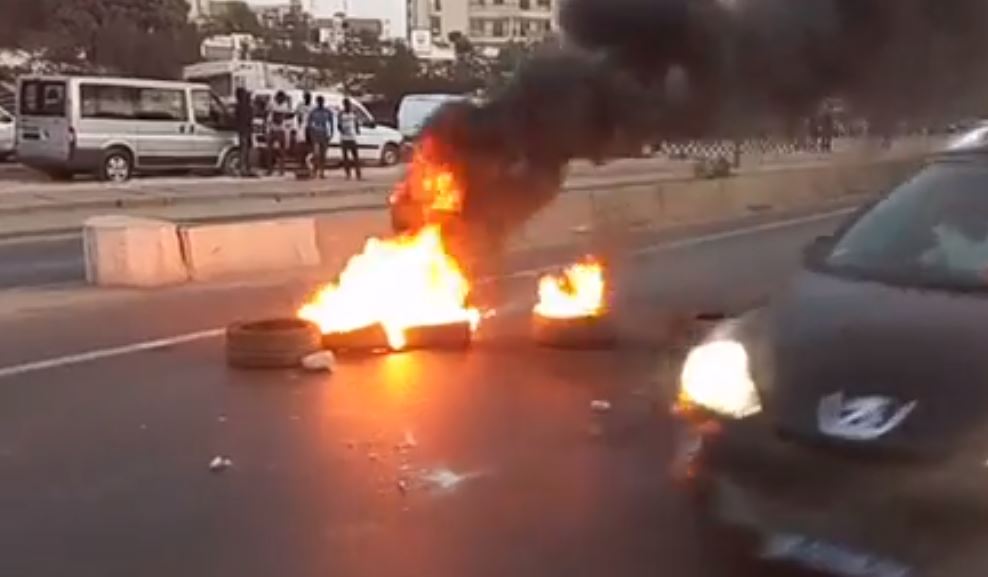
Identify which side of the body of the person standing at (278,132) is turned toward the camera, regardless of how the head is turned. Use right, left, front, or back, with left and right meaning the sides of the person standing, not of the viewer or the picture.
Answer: front

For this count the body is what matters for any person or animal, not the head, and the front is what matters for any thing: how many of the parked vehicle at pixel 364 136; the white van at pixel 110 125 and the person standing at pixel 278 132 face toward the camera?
1

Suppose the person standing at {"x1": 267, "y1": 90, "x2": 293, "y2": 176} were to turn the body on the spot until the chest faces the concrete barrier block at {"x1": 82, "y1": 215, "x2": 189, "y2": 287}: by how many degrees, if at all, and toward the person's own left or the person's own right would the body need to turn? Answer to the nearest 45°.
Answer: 0° — they already face it

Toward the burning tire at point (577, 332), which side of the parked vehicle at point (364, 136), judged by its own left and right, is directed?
right

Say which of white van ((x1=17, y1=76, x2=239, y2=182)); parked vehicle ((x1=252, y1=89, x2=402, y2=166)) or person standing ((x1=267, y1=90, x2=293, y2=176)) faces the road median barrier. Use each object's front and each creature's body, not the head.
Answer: the person standing

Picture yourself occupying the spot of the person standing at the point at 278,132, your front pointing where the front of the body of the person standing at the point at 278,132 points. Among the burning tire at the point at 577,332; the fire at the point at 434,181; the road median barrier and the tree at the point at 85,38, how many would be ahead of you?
3

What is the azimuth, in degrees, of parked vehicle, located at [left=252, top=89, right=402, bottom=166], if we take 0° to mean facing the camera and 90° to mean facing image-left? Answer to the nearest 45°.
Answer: approximately 270°

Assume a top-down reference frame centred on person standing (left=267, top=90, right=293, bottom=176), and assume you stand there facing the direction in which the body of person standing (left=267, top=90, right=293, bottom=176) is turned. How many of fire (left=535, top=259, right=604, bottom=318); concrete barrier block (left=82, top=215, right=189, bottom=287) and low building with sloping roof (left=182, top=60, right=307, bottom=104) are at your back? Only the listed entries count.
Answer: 1

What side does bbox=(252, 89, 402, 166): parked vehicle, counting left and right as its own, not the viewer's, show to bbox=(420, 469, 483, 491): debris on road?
right

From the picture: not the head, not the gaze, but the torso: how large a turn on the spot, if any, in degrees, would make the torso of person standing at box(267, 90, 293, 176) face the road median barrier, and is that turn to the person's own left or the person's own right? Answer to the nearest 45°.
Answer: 0° — they already face it

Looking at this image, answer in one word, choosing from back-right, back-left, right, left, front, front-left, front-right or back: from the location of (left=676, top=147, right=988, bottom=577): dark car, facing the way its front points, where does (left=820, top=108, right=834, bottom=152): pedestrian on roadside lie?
back-right

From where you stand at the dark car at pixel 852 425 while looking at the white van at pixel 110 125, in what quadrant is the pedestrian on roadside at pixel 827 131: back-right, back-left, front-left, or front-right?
front-right

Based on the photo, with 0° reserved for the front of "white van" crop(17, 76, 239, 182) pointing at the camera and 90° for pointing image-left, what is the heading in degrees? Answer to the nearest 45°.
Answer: approximately 225°

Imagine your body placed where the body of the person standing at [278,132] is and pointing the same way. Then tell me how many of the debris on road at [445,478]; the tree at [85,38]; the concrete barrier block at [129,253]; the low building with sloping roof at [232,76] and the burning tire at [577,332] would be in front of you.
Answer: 3

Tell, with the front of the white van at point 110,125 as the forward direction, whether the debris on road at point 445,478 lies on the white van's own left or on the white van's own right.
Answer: on the white van's own right

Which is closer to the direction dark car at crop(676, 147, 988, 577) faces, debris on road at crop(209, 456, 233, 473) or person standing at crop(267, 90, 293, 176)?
the debris on road

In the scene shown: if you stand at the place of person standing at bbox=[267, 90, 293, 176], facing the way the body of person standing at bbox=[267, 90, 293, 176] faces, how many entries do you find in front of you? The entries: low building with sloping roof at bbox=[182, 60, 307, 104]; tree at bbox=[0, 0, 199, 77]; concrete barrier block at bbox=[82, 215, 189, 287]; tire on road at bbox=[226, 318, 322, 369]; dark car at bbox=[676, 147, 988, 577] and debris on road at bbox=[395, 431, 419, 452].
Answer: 4
